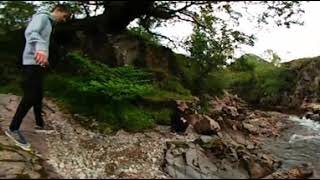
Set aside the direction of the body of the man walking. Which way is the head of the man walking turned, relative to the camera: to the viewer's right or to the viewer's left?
to the viewer's right

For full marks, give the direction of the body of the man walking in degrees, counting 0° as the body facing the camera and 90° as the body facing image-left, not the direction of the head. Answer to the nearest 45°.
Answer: approximately 270°
